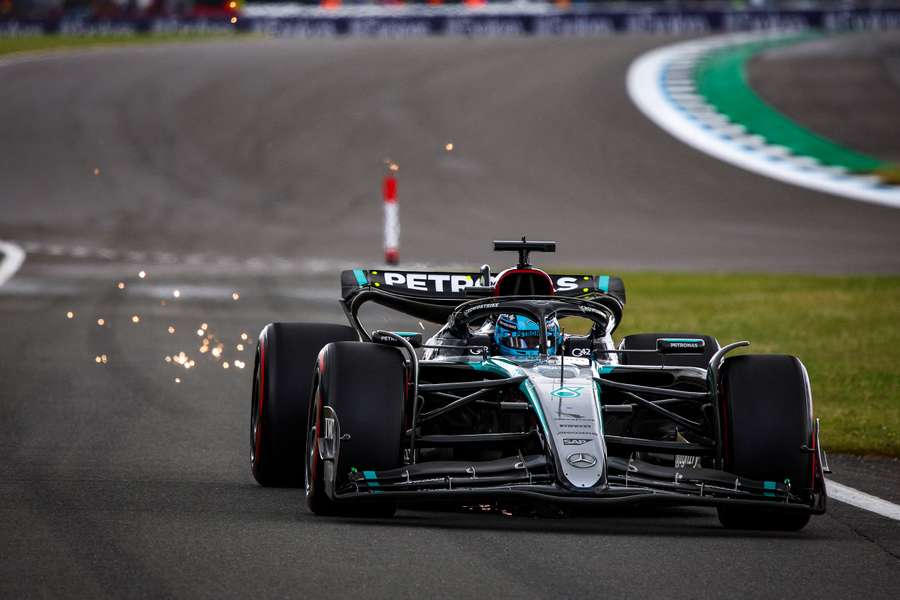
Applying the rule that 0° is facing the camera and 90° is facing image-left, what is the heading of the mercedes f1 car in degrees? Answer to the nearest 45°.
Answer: approximately 0°
